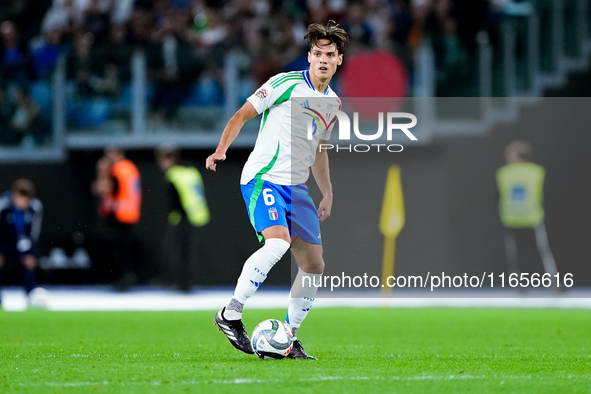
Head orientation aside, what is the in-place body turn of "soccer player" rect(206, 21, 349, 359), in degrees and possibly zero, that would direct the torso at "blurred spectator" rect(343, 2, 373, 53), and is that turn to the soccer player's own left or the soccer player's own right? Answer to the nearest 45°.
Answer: approximately 135° to the soccer player's own left

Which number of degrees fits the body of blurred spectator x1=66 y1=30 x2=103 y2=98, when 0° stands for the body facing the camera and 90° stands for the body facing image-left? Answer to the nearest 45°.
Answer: approximately 0°

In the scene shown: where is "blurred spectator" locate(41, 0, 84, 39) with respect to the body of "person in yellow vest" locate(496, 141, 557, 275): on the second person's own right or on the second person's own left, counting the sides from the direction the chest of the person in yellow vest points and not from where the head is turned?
on the second person's own left

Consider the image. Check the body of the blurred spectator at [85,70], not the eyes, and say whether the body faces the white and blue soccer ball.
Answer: yes

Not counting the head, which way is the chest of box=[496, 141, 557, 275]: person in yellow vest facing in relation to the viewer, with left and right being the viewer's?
facing away from the viewer

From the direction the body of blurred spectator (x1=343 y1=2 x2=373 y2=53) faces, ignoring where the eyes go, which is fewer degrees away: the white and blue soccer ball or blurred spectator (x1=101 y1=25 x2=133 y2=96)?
the white and blue soccer ball

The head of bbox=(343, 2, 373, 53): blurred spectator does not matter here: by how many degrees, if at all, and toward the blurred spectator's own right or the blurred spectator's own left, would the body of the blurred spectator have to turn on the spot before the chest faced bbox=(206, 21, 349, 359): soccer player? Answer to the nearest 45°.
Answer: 0° — they already face them

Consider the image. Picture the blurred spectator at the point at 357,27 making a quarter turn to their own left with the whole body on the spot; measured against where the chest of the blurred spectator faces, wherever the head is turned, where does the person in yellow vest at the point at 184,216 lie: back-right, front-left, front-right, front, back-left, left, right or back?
back-right

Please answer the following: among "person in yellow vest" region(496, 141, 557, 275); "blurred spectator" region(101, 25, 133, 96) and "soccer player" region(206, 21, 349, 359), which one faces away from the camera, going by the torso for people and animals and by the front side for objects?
the person in yellow vest

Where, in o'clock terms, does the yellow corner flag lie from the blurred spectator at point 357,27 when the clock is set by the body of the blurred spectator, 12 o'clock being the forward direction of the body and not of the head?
The yellow corner flag is roughly at 12 o'clock from the blurred spectator.

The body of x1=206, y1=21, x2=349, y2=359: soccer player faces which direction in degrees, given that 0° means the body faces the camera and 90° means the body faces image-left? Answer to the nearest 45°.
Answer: approximately 315°
